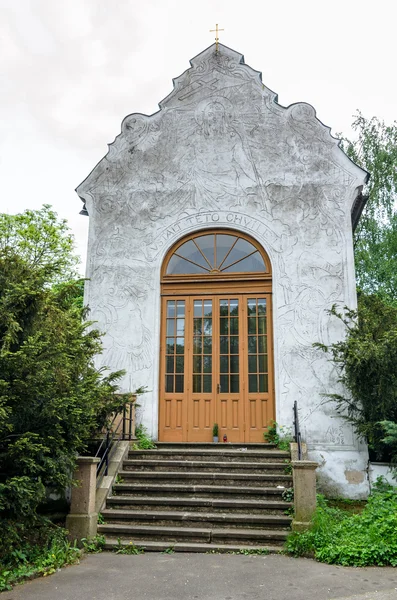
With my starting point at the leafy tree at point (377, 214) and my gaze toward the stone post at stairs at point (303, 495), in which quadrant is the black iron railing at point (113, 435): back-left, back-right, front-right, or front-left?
front-right

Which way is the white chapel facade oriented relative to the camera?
toward the camera

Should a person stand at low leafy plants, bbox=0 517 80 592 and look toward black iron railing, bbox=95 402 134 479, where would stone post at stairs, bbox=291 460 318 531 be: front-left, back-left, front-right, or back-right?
front-right

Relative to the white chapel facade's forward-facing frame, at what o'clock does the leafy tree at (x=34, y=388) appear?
The leafy tree is roughly at 1 o'clock from the white chapel facade.

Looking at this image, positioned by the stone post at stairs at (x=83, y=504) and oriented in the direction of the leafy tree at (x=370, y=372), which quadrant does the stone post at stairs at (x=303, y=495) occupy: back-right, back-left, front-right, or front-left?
front-right

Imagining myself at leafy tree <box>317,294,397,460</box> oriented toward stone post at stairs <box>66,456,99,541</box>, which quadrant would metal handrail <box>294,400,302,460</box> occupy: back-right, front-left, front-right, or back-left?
front-right

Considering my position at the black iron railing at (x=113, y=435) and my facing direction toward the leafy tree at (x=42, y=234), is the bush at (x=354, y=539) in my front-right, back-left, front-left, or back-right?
back-right

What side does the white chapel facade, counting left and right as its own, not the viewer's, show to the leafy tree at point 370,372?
left
